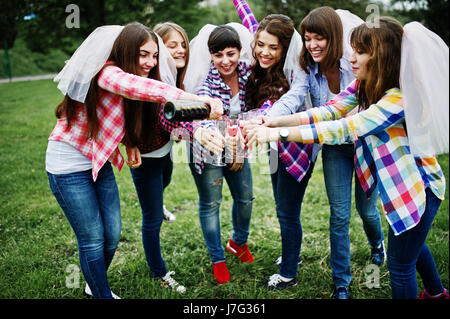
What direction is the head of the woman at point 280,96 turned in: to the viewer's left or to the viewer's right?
to the viewer's left

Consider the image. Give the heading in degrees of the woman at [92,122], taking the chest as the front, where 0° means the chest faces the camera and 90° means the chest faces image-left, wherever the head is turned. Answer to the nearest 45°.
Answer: approximately 270°

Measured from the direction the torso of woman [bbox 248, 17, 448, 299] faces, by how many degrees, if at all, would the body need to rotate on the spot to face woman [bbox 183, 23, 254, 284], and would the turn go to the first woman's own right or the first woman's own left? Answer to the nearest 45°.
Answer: approximately 45° to the first woman's own right

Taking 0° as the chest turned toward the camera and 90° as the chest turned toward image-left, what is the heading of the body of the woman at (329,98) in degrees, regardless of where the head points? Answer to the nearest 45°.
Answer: approximately 45°

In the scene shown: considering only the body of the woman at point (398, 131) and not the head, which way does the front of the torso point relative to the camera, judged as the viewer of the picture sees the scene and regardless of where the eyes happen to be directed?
to the viewer's left

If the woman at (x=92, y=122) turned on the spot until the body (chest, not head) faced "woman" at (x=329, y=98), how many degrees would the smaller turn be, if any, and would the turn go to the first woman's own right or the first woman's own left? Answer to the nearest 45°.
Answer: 0° — they already face them

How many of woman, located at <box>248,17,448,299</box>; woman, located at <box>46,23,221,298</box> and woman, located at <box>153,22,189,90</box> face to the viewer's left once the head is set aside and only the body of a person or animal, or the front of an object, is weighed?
1

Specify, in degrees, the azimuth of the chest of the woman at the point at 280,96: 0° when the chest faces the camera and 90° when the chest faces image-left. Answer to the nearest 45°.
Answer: approximately 45°

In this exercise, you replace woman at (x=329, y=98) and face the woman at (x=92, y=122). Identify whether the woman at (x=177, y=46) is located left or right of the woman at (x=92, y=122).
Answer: right

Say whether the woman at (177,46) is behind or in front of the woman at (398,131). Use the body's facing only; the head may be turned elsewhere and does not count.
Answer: in front
